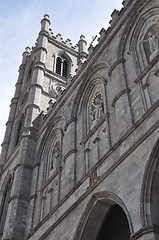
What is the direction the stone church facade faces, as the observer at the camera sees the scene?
facing the viewer and to the left of the viewer
